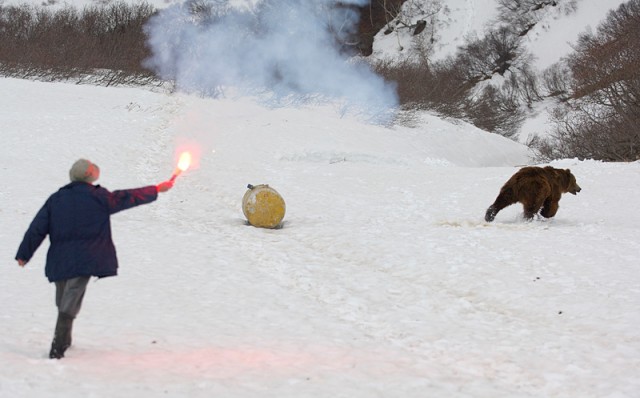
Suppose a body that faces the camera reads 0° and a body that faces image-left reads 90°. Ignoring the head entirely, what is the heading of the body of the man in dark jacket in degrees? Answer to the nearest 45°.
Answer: approximately 225°

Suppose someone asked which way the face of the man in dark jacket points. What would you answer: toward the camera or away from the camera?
away from the camera

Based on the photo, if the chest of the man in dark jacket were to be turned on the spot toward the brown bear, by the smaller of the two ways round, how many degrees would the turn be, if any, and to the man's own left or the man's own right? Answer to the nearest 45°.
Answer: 0° — they already face it
